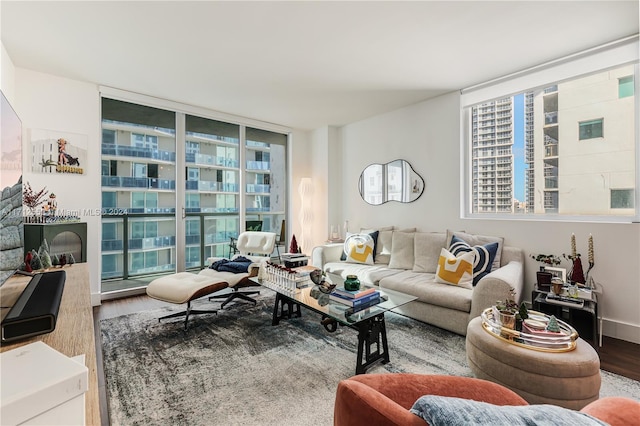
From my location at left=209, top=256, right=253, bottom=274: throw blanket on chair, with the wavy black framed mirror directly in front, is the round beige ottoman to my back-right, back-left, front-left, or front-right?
front-right

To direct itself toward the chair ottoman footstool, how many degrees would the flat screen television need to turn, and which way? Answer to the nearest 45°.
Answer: approximately 45° to its left

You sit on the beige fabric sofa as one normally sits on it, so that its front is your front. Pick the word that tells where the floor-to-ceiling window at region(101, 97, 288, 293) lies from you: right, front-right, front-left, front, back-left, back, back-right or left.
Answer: front-right

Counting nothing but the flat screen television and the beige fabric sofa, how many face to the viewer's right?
1

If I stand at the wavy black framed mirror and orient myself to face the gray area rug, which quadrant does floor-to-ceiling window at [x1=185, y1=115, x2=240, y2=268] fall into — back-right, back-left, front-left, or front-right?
front-right

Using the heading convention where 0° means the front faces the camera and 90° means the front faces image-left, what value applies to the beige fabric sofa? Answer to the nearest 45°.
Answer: approximately 45°

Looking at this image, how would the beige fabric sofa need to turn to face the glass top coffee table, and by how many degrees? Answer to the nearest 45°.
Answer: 0° — it already faces it

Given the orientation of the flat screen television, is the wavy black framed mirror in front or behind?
in front

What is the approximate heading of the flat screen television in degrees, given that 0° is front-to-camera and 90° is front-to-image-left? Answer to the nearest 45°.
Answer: approximately 270°

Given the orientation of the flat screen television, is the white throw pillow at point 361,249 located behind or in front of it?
in front

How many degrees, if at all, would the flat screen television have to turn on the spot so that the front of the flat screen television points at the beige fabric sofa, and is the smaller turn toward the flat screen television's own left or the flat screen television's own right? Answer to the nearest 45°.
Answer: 0° — it already faces it

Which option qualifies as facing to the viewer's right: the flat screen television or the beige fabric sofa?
the flat screen television

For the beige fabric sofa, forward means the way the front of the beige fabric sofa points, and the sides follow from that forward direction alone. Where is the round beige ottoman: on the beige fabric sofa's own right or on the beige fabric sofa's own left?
on the beige fabric sofa's own left

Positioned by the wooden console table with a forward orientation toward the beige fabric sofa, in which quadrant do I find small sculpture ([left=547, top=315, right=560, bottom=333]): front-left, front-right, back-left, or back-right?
front-right
